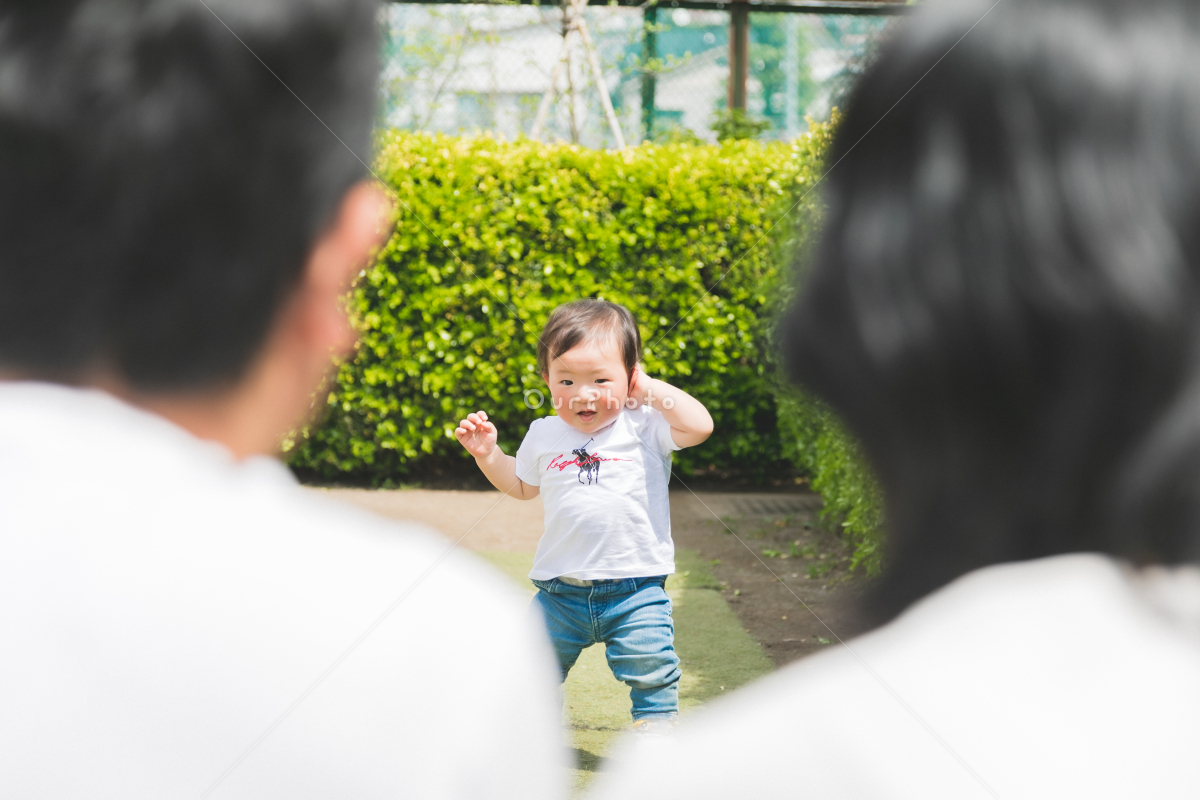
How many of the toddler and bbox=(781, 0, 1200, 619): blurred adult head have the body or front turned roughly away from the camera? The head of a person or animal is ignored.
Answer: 1

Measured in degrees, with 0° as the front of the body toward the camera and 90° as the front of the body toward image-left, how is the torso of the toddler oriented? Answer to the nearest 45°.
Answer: approximately 0°

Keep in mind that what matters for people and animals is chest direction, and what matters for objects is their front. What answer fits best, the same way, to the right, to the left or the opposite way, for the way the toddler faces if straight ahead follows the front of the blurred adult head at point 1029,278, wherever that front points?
the opposite way

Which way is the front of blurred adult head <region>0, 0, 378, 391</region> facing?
away from the camera

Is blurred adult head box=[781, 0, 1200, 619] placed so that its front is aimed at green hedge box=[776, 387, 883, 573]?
yes

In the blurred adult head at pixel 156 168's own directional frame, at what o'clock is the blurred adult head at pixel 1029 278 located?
the blurred adult head at pixel 1029 278 is roughly at 4 o'clock from the blurred adult head at pixel 156 168.

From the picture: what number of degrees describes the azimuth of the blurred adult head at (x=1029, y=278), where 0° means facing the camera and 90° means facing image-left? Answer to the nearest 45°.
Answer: approximately 180°

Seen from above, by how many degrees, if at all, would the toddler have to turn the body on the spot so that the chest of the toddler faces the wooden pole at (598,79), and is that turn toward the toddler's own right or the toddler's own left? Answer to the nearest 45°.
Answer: approximately 180°

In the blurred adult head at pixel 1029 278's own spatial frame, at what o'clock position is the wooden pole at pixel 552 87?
The wooden pole is roughly at 11 o'clock from the blurred adult head.

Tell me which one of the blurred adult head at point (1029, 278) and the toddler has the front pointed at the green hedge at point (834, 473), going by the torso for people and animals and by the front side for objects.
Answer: the blurred adult head

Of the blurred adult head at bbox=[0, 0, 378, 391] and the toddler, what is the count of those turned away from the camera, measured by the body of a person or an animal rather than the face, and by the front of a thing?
1

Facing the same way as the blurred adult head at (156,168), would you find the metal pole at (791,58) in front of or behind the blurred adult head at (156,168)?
in front

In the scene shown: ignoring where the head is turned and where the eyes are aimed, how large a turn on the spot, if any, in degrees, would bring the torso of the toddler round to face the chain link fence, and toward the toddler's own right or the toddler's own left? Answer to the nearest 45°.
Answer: approximately 180°
